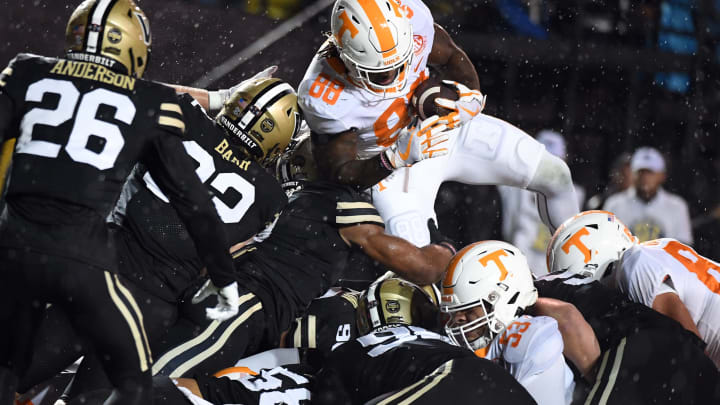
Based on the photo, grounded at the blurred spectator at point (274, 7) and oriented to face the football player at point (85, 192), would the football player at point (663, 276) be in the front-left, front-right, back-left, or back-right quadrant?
front-left

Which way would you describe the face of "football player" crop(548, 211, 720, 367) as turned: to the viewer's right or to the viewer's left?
to the viewer's left

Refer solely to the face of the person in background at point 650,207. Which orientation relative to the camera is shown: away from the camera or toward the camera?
toward the camera

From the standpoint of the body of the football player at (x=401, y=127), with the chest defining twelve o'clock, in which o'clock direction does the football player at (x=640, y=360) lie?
the football player at (x=640, y=360) is roughly at 10 o'clock from the football player at (x=401, y=127).

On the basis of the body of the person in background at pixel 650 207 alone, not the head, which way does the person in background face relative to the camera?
toward the camera

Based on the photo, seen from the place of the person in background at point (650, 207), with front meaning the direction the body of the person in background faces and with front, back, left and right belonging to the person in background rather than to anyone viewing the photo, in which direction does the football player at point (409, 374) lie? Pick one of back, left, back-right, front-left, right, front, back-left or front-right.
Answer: front

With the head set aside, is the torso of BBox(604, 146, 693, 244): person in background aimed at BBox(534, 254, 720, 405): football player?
yes

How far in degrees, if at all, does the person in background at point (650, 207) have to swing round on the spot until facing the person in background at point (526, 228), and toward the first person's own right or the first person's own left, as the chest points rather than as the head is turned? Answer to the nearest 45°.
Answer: approximately 45° to the first person's own right

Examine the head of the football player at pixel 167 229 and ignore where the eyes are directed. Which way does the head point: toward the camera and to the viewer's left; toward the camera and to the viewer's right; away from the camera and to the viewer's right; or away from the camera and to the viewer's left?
away from the camera and to the viewer's right
